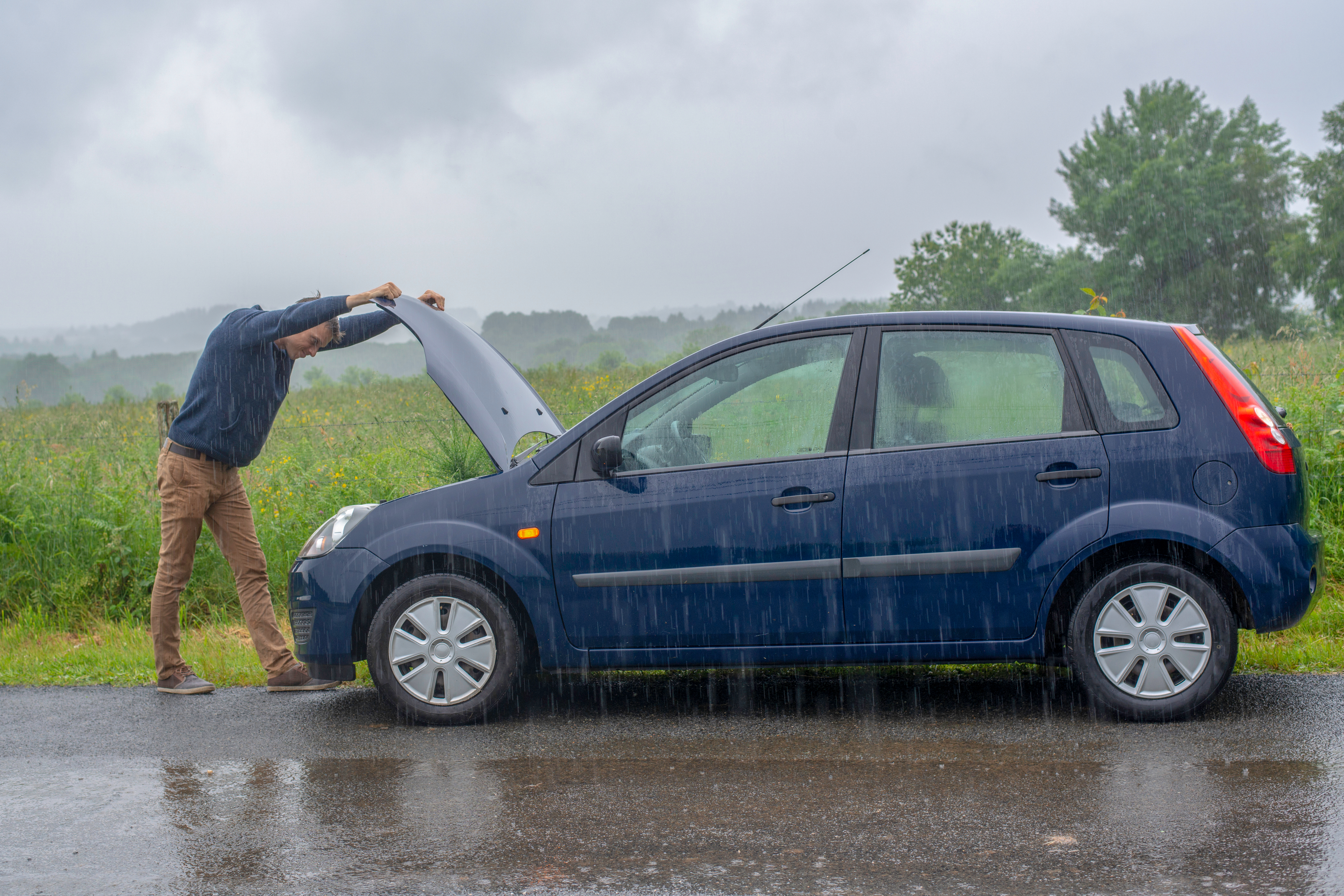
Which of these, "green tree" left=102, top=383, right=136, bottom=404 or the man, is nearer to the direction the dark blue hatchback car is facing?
the man

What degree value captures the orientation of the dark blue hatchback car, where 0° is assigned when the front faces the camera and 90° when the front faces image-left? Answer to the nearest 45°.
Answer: approximately 90°

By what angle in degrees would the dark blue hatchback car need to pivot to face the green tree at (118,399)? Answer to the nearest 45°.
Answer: approximately 45° to its right

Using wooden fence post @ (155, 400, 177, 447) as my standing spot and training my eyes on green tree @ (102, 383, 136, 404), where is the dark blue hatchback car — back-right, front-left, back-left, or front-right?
back-right

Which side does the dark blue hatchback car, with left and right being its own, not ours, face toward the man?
front

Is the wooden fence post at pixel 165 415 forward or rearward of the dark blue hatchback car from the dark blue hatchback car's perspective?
forward
